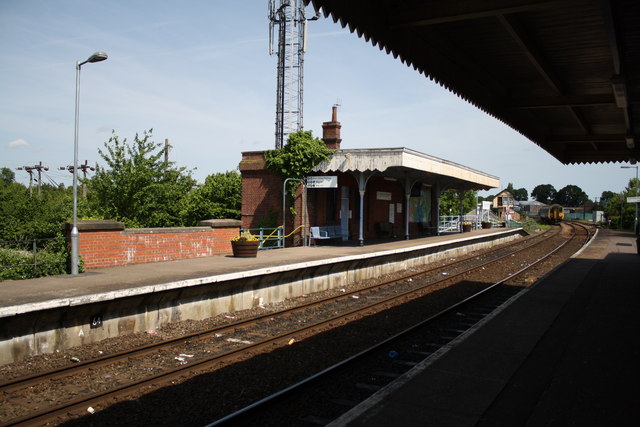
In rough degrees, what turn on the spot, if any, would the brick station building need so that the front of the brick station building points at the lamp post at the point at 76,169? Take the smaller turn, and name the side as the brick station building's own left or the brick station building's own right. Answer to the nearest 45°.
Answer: approximately 90° to the brick station building's own right

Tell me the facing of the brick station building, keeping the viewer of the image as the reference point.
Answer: facing the viewer and to the right of the viewer

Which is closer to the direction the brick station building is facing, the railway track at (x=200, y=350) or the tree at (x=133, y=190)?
the railway track

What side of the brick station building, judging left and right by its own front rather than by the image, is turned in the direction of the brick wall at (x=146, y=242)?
right

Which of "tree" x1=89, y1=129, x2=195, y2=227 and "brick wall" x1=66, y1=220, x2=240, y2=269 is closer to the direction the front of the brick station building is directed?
the brick wall

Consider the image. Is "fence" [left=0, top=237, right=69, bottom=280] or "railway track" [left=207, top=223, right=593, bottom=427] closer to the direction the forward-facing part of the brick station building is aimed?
the railway track

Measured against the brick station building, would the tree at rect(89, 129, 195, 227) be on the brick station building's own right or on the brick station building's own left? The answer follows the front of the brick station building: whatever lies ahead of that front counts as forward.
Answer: on the brick station building's own right

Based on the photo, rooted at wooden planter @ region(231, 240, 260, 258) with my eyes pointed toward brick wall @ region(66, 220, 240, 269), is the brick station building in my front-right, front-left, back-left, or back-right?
back-right

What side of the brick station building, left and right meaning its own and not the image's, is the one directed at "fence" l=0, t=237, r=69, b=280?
right
